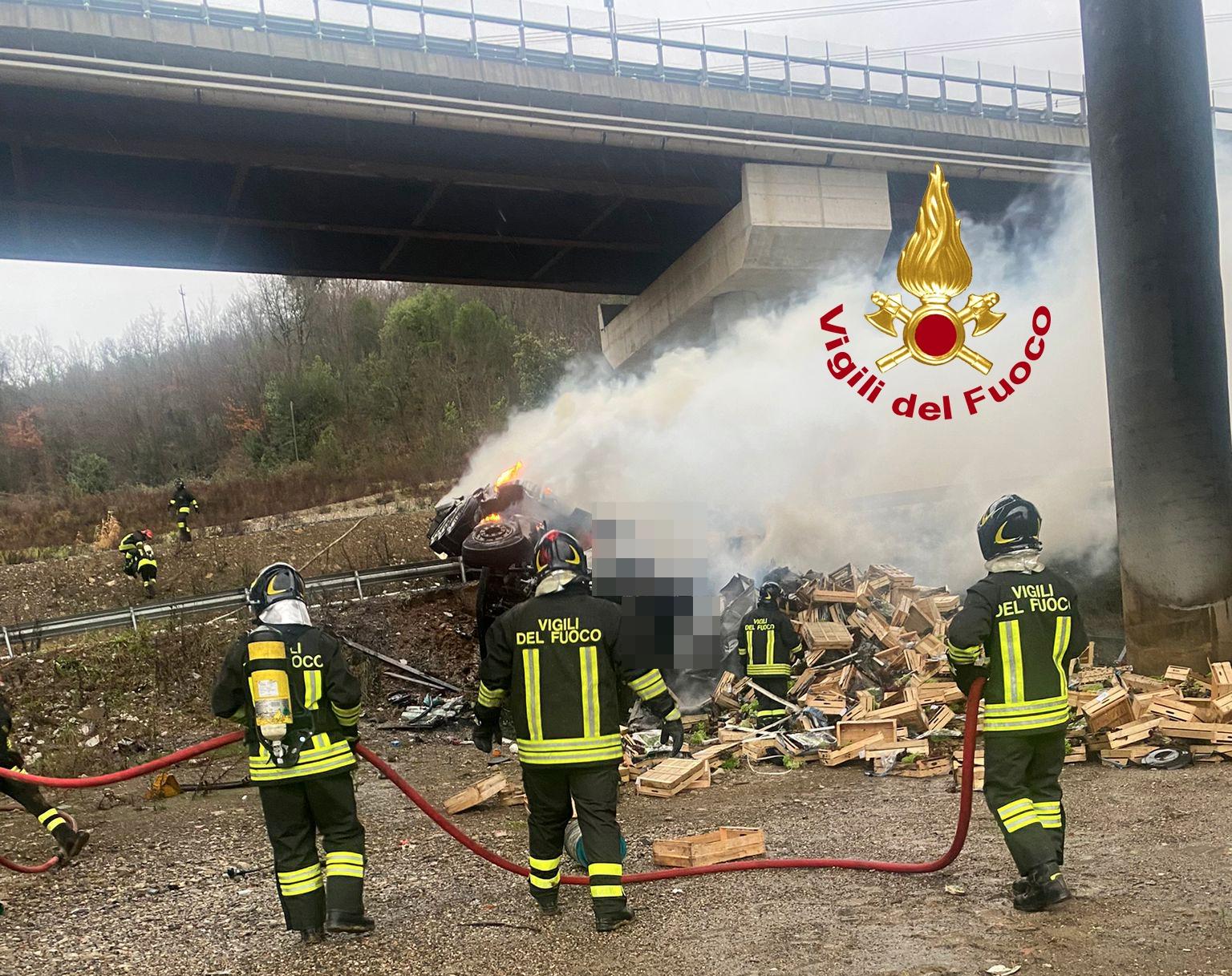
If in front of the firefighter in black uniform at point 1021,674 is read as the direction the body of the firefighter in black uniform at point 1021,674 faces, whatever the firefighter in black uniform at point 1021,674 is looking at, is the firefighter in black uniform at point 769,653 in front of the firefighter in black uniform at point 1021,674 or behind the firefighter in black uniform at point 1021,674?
in front

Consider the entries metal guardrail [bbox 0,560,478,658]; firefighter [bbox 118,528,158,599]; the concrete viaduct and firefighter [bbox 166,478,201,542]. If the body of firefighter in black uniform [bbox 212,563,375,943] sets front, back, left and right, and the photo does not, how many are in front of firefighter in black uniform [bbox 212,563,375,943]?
4

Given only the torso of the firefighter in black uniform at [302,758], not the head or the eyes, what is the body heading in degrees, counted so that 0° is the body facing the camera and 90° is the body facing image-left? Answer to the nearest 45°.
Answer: approximately 180°

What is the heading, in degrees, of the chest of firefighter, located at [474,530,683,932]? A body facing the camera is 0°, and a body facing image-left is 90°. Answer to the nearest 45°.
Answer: approximately 180°

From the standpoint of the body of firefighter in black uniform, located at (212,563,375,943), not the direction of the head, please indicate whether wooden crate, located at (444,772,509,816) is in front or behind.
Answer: in front

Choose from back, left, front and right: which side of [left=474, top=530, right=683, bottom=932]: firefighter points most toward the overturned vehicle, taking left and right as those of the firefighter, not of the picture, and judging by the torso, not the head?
front

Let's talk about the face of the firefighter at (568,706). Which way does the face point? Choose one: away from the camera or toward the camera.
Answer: away from the camera

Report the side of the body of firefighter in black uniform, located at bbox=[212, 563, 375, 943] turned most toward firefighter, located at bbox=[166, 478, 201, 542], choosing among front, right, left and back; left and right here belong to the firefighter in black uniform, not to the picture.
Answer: front

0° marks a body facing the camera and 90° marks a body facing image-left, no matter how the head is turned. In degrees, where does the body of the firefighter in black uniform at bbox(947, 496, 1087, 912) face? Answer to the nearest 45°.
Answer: approximately 135°

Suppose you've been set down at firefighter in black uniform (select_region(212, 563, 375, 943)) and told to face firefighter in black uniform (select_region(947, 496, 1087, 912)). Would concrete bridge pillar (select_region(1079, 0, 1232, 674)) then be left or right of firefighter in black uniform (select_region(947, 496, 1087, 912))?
left
